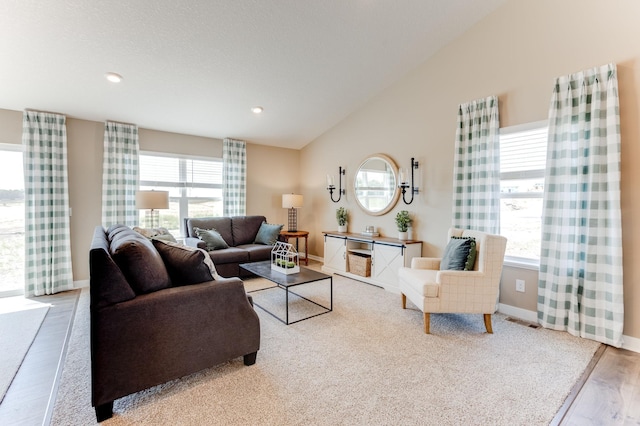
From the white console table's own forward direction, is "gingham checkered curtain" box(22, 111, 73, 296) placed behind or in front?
in front

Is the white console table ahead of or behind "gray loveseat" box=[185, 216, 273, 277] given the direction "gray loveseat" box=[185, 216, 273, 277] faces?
ahead

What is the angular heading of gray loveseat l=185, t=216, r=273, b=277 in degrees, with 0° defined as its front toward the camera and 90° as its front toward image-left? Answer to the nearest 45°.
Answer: approximately 315°

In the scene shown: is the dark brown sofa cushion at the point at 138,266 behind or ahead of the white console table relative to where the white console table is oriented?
ahead

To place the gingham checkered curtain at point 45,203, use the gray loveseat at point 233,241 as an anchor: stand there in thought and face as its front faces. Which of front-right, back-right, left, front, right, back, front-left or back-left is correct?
back-right

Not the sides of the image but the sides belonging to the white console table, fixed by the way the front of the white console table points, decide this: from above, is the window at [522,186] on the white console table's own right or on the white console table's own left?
on the white console table's own left

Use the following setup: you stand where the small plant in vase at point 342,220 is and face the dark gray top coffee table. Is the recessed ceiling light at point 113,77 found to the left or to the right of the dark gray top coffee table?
right

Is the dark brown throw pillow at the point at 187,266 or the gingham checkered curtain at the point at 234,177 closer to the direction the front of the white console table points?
the dark brown throw pillow

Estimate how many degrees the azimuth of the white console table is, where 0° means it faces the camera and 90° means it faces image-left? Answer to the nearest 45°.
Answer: approximately 45°
